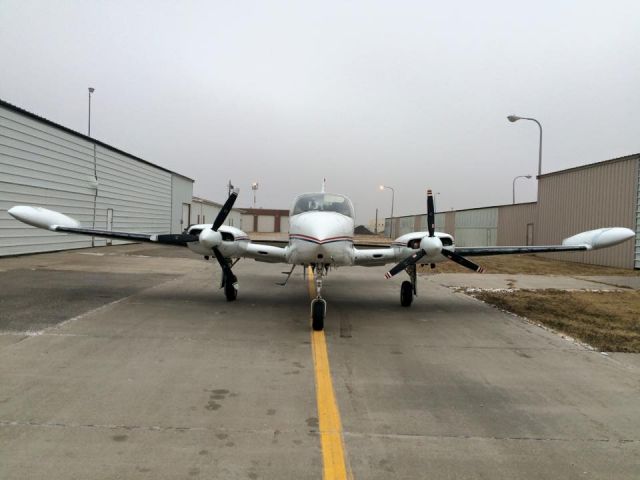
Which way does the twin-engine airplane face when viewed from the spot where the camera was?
facing the viewer
